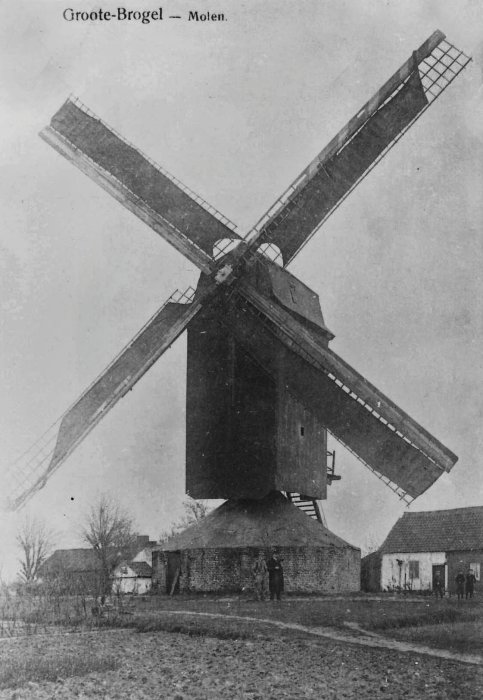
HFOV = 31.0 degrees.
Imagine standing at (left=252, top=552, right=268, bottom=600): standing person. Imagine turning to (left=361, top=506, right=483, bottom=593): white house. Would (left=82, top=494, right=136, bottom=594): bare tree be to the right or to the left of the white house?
left

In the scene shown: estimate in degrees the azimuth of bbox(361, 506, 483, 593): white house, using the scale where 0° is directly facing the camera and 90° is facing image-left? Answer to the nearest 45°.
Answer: approximately 0°

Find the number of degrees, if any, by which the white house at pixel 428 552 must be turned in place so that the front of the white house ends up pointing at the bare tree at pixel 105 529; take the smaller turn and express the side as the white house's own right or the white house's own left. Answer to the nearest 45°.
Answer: approximately 90° to the white house's own right

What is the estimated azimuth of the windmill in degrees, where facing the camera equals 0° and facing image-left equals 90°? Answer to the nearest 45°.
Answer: approximately 45°
